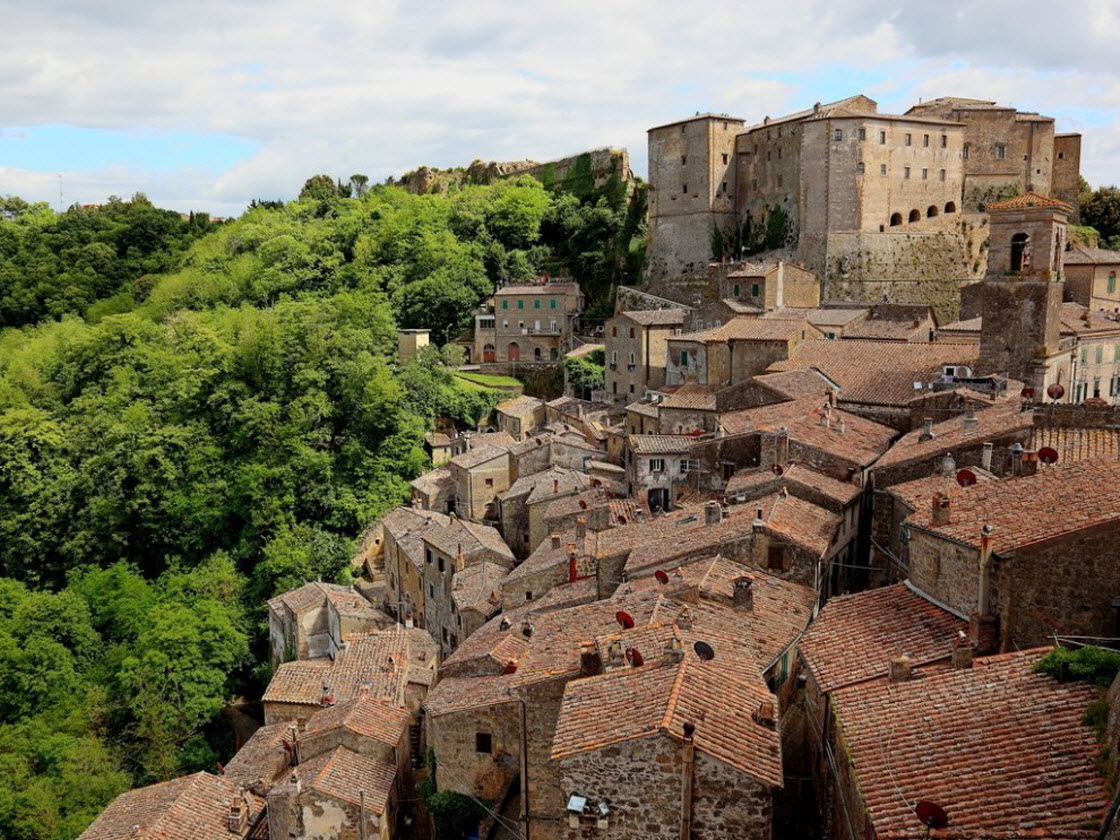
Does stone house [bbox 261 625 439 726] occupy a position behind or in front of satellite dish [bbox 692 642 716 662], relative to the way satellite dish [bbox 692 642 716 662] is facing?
behind
